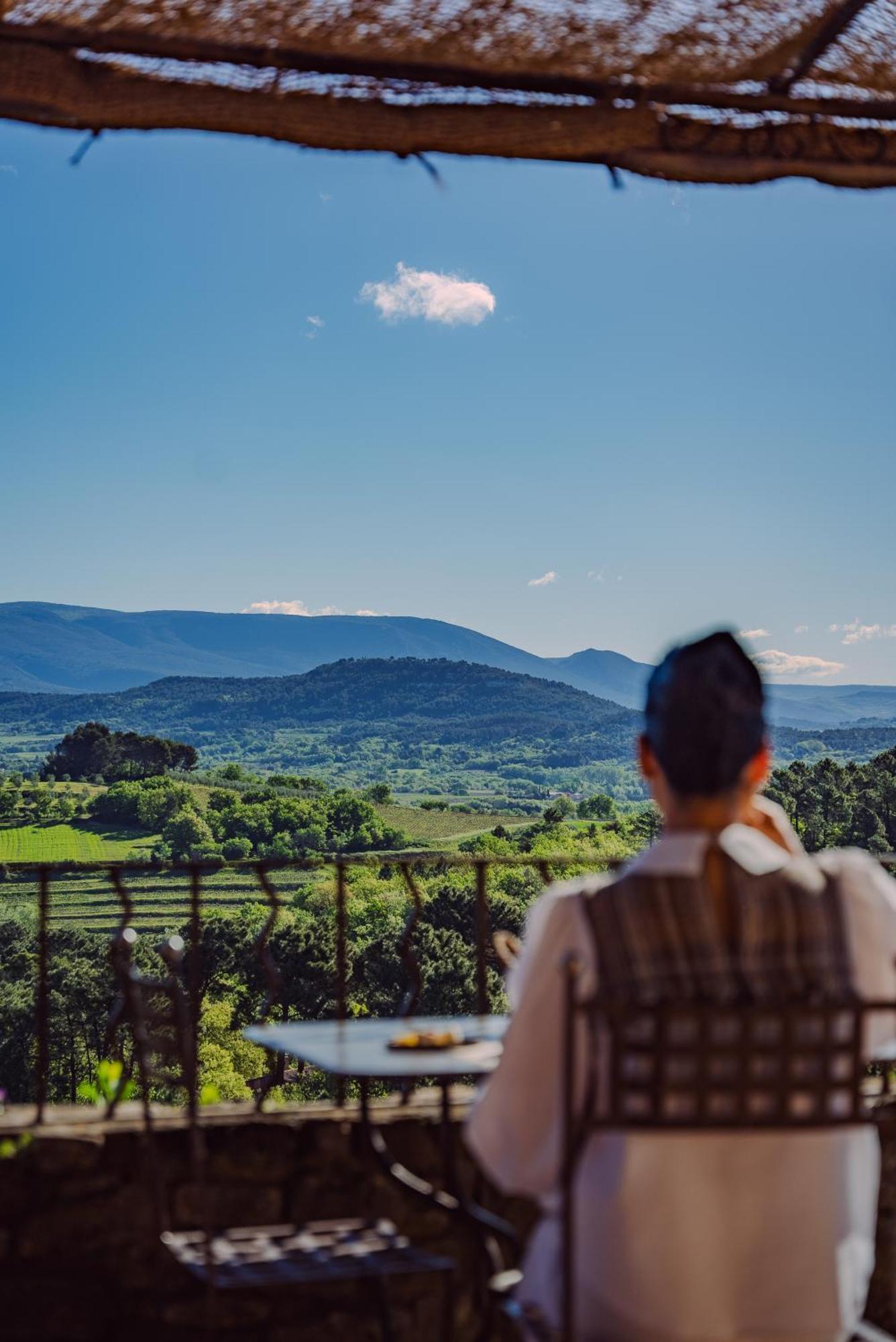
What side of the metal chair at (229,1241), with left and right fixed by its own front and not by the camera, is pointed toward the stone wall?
left

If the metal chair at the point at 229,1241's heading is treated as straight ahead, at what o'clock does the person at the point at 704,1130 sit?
The person is roughly at 2 o'clock from the metal chair.

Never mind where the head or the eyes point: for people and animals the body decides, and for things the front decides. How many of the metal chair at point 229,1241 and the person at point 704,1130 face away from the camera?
1

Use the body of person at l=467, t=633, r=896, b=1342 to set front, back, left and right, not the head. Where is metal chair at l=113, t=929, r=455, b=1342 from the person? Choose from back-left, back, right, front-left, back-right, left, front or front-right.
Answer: front-left

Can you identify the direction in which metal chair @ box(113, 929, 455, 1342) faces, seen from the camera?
facing to the right of the viewer

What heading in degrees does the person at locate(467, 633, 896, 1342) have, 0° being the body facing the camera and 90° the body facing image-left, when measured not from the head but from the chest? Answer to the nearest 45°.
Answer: approximately 180°

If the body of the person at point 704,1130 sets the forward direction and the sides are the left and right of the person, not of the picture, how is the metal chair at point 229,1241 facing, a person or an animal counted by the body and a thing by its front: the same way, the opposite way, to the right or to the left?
to the right
